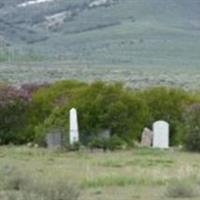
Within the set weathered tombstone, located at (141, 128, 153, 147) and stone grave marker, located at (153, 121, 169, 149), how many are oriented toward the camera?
2

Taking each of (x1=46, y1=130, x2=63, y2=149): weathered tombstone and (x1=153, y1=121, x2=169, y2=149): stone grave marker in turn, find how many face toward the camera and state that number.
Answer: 2

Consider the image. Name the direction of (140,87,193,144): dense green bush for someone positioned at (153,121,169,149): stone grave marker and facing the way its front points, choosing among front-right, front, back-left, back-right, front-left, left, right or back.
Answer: back

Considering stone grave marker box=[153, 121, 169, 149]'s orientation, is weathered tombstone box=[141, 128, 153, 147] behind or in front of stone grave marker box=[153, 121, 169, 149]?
behind

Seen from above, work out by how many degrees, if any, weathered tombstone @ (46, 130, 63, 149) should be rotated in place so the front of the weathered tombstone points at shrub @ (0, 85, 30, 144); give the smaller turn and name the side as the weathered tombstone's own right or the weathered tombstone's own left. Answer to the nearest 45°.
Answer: approximately 135° to the weathered tombstone's own right

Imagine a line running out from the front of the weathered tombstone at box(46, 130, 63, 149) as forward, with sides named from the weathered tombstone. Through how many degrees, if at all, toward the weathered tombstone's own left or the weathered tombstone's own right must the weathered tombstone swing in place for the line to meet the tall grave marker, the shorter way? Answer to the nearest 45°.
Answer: approximately 90° to the weathered tombstone's own left
